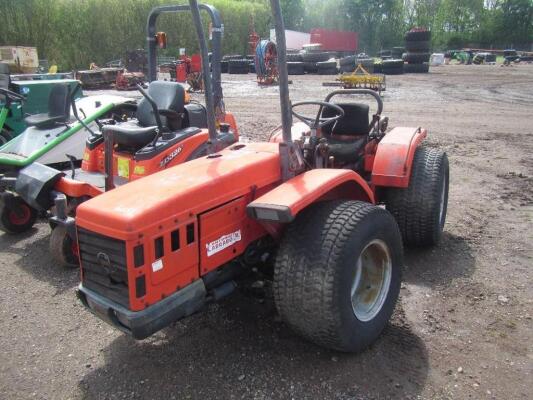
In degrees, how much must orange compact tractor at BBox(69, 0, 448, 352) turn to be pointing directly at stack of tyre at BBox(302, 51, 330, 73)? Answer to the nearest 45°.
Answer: approximately 135° to its right

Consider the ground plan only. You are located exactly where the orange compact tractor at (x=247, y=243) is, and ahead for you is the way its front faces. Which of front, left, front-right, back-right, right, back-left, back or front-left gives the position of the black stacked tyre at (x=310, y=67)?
back-right

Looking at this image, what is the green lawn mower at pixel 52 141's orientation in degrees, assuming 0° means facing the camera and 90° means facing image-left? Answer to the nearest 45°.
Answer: approximately 45°

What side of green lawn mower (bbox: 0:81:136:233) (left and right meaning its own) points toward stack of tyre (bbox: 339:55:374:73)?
back

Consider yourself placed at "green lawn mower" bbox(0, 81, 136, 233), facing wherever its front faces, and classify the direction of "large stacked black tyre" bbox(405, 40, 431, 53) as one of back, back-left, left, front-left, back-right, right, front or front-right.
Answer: back

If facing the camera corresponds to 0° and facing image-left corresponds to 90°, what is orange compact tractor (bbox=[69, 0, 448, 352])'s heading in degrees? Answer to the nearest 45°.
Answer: approximately 45°

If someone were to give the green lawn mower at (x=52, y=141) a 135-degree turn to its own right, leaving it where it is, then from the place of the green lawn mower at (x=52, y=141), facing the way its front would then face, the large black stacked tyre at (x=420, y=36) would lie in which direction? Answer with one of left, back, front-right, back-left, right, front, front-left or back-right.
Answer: front-right

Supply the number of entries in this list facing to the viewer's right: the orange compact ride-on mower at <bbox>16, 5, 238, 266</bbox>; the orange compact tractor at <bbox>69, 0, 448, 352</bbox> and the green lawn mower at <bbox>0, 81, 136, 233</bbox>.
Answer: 0

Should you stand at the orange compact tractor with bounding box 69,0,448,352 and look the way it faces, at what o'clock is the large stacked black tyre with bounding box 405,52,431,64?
The large stacked black tyre is roughly at 5 o'clock from the orange compact tractor.

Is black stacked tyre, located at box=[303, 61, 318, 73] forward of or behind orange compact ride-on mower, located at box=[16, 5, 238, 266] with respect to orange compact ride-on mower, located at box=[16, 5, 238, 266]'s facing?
behind

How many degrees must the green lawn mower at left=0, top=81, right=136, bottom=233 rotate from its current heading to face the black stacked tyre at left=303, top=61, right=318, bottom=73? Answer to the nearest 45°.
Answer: approximately 180°

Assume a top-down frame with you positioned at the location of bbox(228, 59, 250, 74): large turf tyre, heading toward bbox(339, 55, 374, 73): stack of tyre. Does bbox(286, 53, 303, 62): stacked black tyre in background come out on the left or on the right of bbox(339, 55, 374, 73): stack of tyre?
left

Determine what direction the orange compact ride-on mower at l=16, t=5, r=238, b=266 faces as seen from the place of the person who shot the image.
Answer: facing the viewer and to the left of the viewer

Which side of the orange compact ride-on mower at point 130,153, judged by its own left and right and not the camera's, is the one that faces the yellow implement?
back

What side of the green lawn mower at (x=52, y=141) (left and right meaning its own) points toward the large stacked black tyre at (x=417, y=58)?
back
